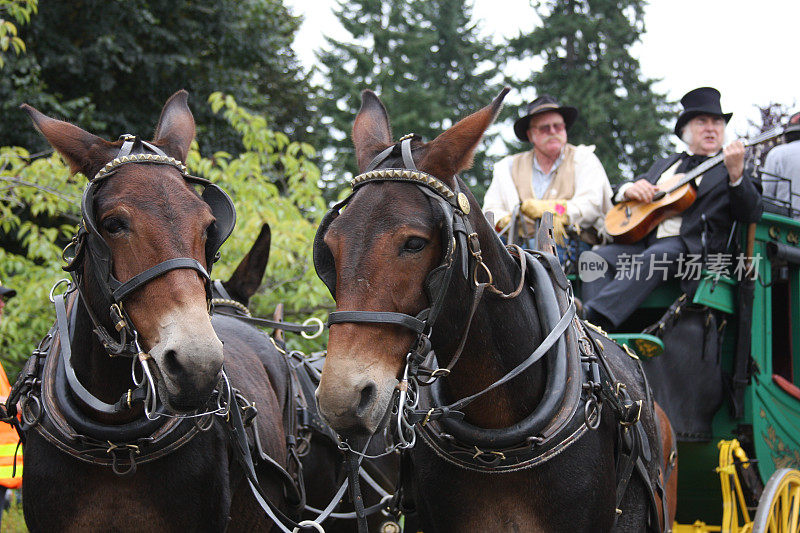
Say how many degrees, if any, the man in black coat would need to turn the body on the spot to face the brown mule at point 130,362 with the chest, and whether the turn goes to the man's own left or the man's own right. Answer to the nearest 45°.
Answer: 0° — they already face it

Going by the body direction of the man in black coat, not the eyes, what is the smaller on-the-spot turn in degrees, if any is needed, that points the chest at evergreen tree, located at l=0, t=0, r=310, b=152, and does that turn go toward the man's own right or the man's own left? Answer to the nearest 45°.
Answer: approximately 90° to the man's own right

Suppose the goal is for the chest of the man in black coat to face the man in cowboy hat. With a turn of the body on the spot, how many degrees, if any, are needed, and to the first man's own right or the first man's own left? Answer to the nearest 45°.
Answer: approximately 45° to the first man's own right

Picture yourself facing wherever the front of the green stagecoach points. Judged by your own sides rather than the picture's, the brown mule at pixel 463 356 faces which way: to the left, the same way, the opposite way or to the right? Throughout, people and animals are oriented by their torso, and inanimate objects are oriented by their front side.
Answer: the same way

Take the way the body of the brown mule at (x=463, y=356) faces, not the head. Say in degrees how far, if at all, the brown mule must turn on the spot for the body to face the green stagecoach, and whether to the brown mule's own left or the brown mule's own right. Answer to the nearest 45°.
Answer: approximately 180°

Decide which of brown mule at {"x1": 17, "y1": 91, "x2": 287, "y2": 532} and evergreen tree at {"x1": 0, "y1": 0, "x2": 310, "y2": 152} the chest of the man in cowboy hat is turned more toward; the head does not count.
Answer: the brown mule

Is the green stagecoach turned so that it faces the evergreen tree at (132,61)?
no

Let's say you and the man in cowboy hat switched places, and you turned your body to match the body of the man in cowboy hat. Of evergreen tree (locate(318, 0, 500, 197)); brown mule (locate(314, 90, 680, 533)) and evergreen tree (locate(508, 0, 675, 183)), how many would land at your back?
2

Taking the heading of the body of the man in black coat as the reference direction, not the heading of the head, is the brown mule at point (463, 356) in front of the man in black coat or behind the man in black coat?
in front

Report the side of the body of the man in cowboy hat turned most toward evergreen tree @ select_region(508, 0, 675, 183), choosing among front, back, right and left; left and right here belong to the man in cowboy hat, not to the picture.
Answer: back

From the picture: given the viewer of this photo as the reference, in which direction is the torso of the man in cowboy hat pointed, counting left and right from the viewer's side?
facing the viewer

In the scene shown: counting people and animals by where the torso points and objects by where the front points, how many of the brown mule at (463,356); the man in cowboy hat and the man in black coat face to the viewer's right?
0

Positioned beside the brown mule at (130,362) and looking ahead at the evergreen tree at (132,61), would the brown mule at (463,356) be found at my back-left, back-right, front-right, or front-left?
back-right

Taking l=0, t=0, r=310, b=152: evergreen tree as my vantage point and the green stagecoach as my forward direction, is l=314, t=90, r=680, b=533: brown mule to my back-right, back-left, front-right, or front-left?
front-right

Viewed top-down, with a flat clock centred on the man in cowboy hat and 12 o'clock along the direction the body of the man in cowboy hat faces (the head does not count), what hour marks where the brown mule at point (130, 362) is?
The brown mule is roughly at 1 o'clock from the man in cowboy hat.

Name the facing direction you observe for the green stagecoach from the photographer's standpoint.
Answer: facing the viewer and to the left of the viewer

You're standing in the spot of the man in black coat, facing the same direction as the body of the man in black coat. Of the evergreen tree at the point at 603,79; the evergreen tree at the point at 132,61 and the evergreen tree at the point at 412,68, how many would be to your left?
0

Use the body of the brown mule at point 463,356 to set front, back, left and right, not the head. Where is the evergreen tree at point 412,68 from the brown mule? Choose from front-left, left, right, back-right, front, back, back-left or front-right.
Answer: back-right

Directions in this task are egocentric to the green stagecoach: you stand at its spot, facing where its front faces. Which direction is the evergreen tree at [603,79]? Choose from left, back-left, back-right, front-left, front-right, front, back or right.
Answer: back-right

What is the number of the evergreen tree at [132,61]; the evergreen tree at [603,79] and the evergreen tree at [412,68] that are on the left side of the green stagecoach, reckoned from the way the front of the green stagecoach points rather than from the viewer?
0

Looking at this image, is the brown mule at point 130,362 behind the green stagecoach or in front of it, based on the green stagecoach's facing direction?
in front
